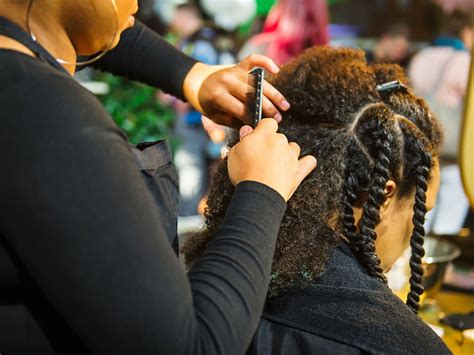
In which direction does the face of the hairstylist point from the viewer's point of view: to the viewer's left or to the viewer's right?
to the viewer's right

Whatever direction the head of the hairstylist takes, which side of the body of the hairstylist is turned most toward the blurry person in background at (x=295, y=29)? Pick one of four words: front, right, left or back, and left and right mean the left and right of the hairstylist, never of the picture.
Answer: left

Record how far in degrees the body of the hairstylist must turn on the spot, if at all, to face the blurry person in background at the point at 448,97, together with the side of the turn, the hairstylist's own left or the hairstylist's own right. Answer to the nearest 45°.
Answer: approximately 45° to the hairstylist's own left

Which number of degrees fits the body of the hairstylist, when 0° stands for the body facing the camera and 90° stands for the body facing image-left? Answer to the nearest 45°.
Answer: approximately 270°

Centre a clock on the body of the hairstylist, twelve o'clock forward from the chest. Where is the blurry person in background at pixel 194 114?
The blurry person in background is roughly at 9 o'clock from the hairstylist.
